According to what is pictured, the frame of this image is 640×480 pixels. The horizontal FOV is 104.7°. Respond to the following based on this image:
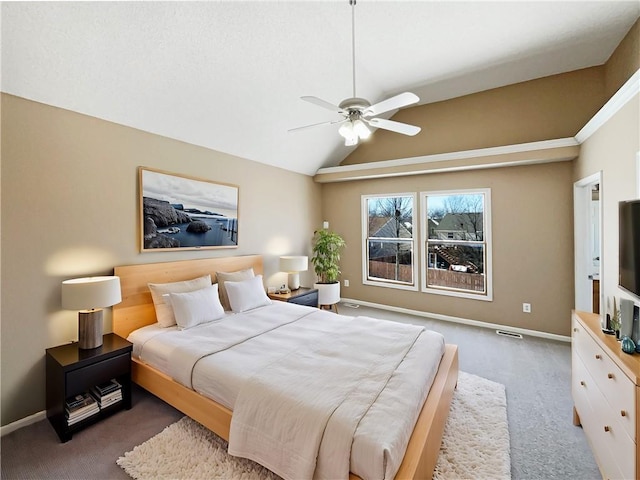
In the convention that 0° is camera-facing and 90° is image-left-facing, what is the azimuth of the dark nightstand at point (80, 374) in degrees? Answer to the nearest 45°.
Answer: approximately 315°

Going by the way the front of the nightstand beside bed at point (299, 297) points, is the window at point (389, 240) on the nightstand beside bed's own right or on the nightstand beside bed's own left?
on the nightstand beside bed's own left

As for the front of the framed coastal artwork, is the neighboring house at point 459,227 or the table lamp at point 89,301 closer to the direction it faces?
the neighboring house

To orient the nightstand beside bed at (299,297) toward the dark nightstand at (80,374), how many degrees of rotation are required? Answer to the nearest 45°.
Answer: approximately 90° to its right

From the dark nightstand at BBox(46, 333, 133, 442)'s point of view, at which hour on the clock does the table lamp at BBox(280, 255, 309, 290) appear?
The table lamp is roughly at 10 o'clock from the dark nightstand.

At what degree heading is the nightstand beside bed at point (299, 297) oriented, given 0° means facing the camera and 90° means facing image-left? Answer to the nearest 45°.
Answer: approximately 315°

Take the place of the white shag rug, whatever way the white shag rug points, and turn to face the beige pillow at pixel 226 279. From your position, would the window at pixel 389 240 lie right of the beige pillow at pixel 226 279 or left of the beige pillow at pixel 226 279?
right
